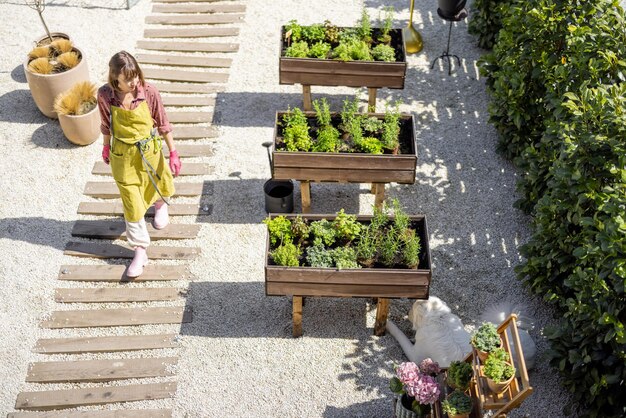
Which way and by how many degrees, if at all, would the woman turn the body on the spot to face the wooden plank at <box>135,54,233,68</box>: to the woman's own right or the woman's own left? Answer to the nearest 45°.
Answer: approximately 180°

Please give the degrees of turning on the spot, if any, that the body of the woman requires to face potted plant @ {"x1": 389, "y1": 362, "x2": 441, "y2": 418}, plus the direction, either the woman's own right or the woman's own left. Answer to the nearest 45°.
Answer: approximately 45° to the woman's own left

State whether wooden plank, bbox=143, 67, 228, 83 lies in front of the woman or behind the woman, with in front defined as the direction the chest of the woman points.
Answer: behind

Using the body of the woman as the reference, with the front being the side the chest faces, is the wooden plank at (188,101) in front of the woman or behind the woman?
behind

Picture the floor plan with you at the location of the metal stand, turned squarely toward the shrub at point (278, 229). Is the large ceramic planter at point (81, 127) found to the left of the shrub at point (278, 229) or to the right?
right

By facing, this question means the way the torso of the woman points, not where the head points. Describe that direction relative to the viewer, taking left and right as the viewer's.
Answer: facing the viewer

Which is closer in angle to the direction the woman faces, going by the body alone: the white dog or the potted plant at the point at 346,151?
the white dog

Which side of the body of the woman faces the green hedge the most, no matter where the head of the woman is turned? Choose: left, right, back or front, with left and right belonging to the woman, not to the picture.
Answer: left

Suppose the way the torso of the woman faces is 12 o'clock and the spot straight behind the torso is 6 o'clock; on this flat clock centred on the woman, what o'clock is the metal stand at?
The metal stand is roughly at 8 o'clock from the woman.

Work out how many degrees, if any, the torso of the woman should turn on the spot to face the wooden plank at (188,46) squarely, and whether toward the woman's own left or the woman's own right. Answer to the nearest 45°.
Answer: approximately 180°

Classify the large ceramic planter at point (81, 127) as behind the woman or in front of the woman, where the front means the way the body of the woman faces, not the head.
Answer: behind
